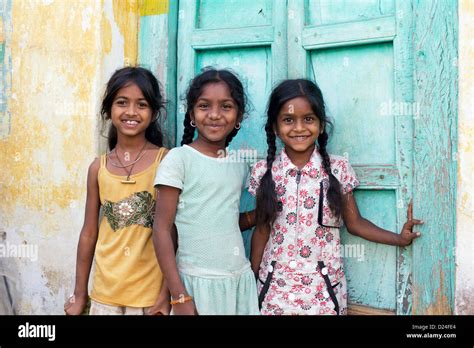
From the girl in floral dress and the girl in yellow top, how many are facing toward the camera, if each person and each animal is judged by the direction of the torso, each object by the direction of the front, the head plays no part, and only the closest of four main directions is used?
2

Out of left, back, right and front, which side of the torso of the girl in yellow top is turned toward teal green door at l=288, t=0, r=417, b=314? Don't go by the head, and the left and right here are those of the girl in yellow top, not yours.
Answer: left

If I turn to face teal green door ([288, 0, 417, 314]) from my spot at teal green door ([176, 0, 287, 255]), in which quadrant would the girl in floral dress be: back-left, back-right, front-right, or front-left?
front-right

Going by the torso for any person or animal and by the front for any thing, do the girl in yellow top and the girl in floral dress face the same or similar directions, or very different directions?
same or similar directions

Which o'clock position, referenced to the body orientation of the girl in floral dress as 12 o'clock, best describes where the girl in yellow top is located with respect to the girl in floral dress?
The girl in yellow top is roughly at 3 o'clock from the girl in floral dress.

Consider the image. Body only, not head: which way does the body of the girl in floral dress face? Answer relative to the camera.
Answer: toward the camera

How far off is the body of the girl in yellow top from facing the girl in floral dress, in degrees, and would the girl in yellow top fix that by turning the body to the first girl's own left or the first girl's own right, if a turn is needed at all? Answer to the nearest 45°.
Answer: approximately 90° to the first girl's own left
